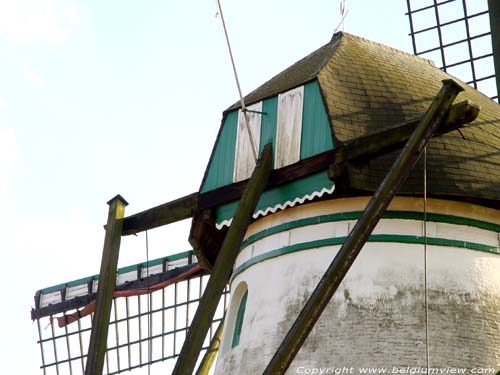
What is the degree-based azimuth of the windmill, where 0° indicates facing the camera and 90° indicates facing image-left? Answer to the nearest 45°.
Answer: approximately 225°
